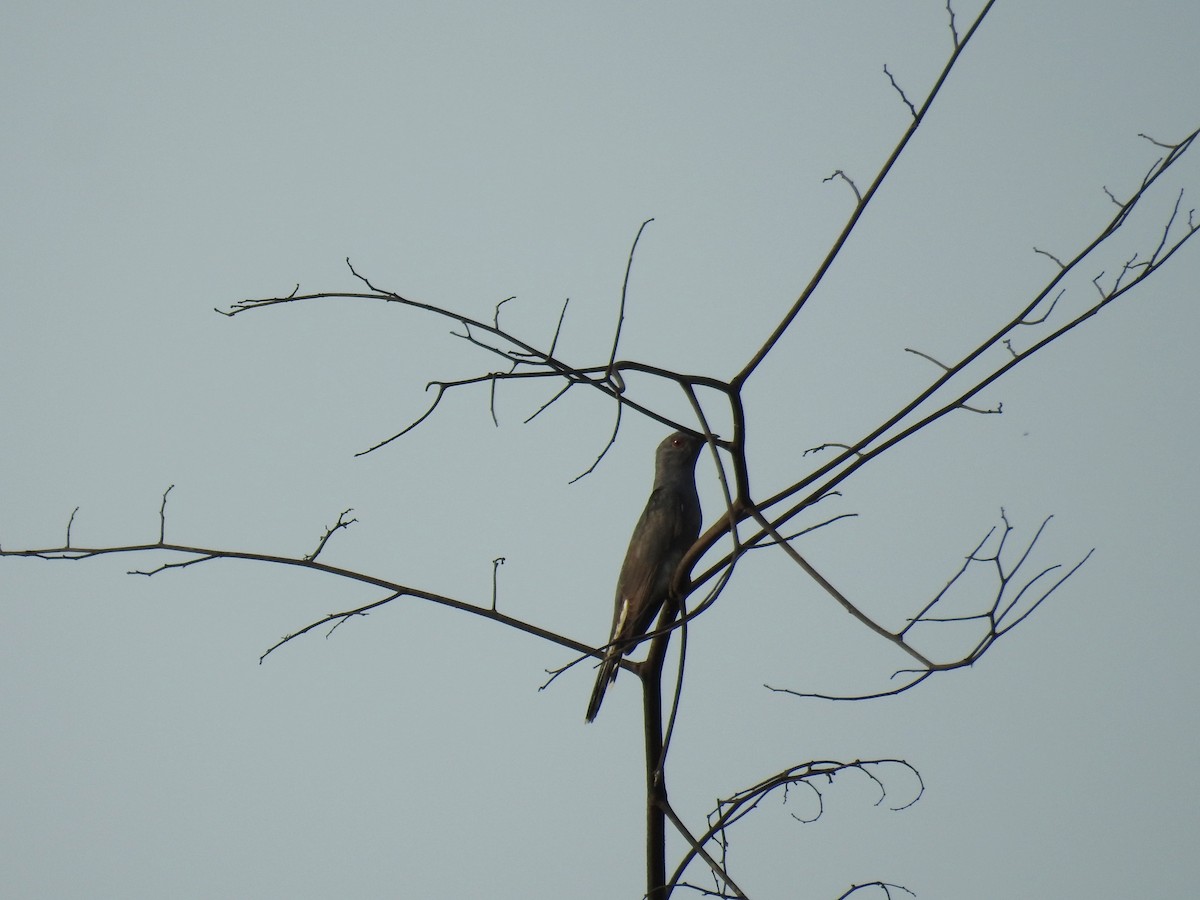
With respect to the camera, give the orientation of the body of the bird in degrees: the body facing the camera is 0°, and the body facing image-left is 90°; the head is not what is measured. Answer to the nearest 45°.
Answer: approximately 270°
